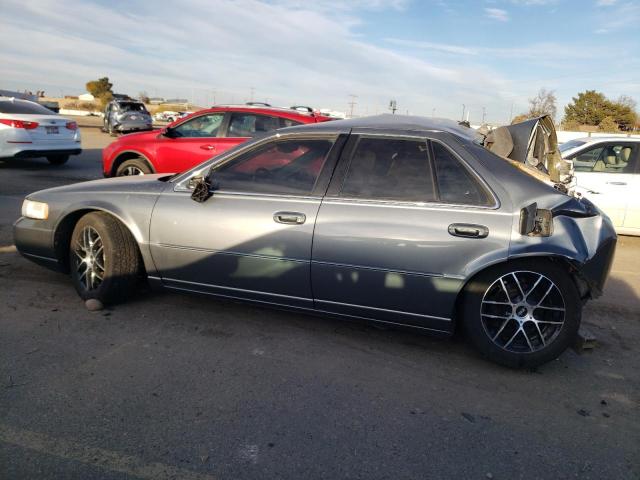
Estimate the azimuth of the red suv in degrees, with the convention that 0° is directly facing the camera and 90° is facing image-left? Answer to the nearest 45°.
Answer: approximately 90°

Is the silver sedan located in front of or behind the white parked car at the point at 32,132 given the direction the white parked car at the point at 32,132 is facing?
behind

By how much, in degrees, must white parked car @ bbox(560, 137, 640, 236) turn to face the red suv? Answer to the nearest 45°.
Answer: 0° — it already faces it

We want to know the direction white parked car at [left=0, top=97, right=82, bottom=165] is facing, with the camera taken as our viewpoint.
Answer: facing away from the viewer and to the left of the viewer

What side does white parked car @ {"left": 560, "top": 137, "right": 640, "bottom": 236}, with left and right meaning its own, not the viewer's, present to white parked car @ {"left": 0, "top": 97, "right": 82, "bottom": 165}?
front

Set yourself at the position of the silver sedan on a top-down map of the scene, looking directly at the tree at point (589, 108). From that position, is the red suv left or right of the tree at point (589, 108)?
left

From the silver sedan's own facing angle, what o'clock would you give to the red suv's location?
The red suv is roughly at 2 o'clock from the silver sedan.

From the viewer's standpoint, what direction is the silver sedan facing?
to the viewer's left

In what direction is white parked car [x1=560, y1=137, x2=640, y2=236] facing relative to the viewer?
to the viewer's left

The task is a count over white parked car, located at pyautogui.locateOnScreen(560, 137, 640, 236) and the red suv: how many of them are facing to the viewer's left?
2
